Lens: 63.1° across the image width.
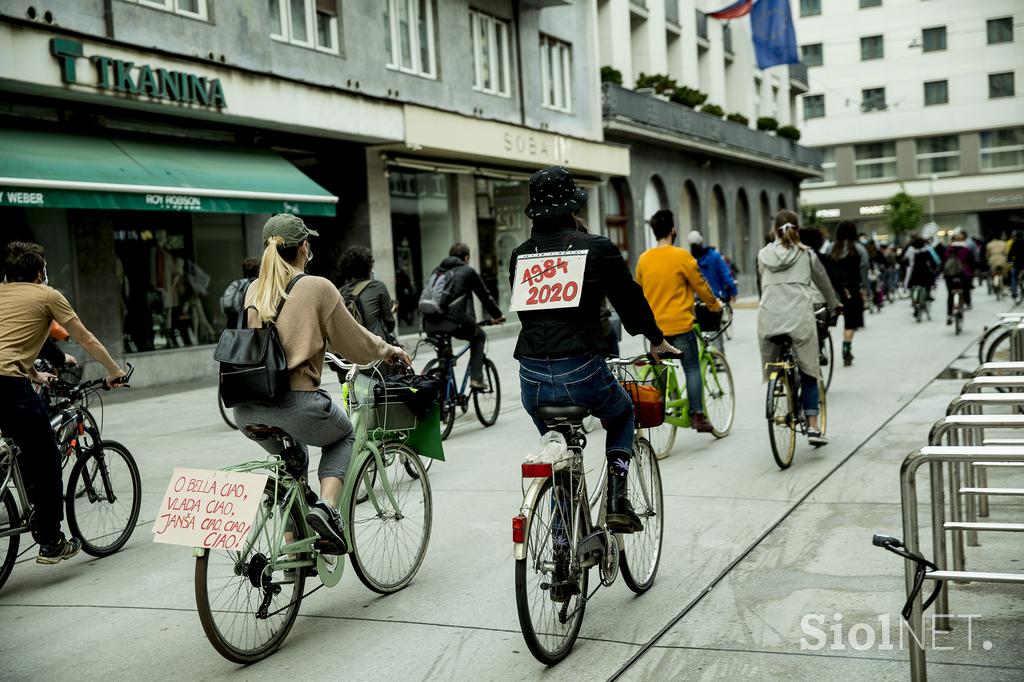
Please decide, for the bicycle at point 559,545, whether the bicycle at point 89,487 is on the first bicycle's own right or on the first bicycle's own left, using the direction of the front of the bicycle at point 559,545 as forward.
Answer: on the first bicycle's own left

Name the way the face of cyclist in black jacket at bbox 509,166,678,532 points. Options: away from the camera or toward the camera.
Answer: away from the camera

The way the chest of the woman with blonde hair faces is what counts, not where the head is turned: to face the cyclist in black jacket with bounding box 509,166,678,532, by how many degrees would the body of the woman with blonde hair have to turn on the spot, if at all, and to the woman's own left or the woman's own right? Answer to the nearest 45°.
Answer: approximately 45° to the woman's own right

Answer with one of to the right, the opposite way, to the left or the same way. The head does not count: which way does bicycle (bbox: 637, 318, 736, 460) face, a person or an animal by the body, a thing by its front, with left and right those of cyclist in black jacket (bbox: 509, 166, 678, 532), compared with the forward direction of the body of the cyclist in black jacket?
the same way

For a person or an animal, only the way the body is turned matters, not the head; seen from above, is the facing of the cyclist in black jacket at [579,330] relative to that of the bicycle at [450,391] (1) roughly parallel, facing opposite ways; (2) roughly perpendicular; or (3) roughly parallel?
roughly parallel

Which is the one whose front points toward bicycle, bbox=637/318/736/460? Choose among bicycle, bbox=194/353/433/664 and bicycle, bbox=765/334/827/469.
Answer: bicycle, bbox=194/353/433/664

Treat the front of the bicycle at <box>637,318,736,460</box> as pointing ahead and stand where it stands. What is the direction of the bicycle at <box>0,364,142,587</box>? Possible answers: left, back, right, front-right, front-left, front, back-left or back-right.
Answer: back

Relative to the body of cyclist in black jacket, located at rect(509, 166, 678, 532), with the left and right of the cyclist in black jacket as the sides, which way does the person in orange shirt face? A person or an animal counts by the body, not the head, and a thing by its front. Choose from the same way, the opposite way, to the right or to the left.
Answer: the same way

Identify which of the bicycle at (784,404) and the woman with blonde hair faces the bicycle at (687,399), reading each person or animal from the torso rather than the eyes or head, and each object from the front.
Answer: the woman with blonde hair

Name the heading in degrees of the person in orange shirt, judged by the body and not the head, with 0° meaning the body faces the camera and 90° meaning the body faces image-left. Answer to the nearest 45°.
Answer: approximately 225°

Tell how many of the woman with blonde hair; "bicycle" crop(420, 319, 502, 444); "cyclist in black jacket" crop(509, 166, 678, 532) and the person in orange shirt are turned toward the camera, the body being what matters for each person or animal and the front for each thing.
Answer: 0

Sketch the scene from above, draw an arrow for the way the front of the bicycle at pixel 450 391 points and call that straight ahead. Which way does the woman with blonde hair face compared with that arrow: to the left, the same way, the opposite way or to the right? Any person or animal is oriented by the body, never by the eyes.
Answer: the same way

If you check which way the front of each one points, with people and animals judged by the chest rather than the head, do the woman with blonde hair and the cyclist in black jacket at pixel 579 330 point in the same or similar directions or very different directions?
same or similar directions

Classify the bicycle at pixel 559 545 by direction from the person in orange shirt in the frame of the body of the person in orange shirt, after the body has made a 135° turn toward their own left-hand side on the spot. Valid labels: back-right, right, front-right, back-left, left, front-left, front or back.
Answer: left

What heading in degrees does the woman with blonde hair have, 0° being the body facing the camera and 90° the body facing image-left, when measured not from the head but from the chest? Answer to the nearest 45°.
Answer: approximately 225°

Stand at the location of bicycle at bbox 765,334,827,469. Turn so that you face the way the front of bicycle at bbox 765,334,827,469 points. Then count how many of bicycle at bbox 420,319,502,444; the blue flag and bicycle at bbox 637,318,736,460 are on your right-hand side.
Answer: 0

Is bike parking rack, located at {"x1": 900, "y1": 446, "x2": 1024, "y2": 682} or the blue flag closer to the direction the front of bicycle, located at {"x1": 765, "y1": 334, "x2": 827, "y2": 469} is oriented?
the blue flag

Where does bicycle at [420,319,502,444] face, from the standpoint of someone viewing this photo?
facing away from the viewer and to the right of the viewer

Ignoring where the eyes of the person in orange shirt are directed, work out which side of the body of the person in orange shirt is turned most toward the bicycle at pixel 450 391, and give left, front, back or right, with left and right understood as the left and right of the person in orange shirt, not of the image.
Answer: left

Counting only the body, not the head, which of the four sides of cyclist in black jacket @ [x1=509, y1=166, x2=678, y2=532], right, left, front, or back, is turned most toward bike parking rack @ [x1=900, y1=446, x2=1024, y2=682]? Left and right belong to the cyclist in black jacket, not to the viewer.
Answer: right
